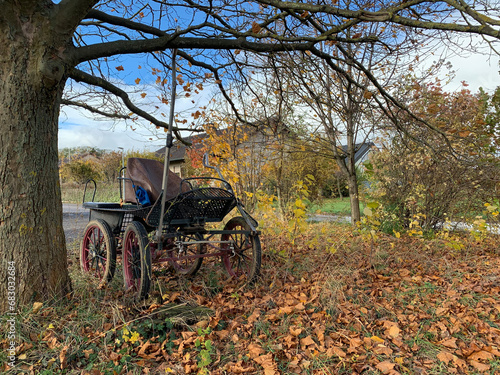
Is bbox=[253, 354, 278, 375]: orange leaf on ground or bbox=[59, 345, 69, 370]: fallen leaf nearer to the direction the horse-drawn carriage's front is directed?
the orange leaf on ground

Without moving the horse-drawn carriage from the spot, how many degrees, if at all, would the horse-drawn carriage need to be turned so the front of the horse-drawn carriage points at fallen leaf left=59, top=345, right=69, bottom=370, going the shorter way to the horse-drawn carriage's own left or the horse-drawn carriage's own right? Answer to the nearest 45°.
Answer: approximately 90° to the horse-drawn carriage's own right

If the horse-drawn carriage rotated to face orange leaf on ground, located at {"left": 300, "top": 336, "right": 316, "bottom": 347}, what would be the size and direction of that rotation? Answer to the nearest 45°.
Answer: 0° — it already faces it

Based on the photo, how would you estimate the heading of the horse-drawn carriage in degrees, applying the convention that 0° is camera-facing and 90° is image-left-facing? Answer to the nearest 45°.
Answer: approximately 315°

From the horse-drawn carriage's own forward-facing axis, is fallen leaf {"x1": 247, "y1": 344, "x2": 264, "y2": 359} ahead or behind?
ahead

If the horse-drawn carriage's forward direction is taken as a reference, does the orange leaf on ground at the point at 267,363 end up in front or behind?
in front
